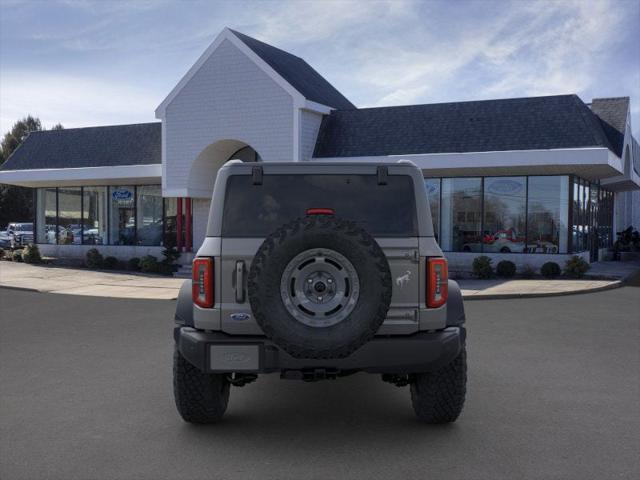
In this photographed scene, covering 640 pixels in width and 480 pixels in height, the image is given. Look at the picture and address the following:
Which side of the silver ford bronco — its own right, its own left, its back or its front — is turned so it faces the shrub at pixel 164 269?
front

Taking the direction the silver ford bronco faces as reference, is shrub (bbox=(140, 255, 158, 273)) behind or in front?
in front

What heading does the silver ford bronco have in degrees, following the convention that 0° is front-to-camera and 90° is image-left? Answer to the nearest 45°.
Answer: approximately 180°

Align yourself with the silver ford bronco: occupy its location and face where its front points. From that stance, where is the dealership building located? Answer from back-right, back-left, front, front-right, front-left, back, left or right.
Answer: front

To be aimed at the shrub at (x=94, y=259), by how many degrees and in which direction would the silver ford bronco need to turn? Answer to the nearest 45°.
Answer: approximately 45° to its left
